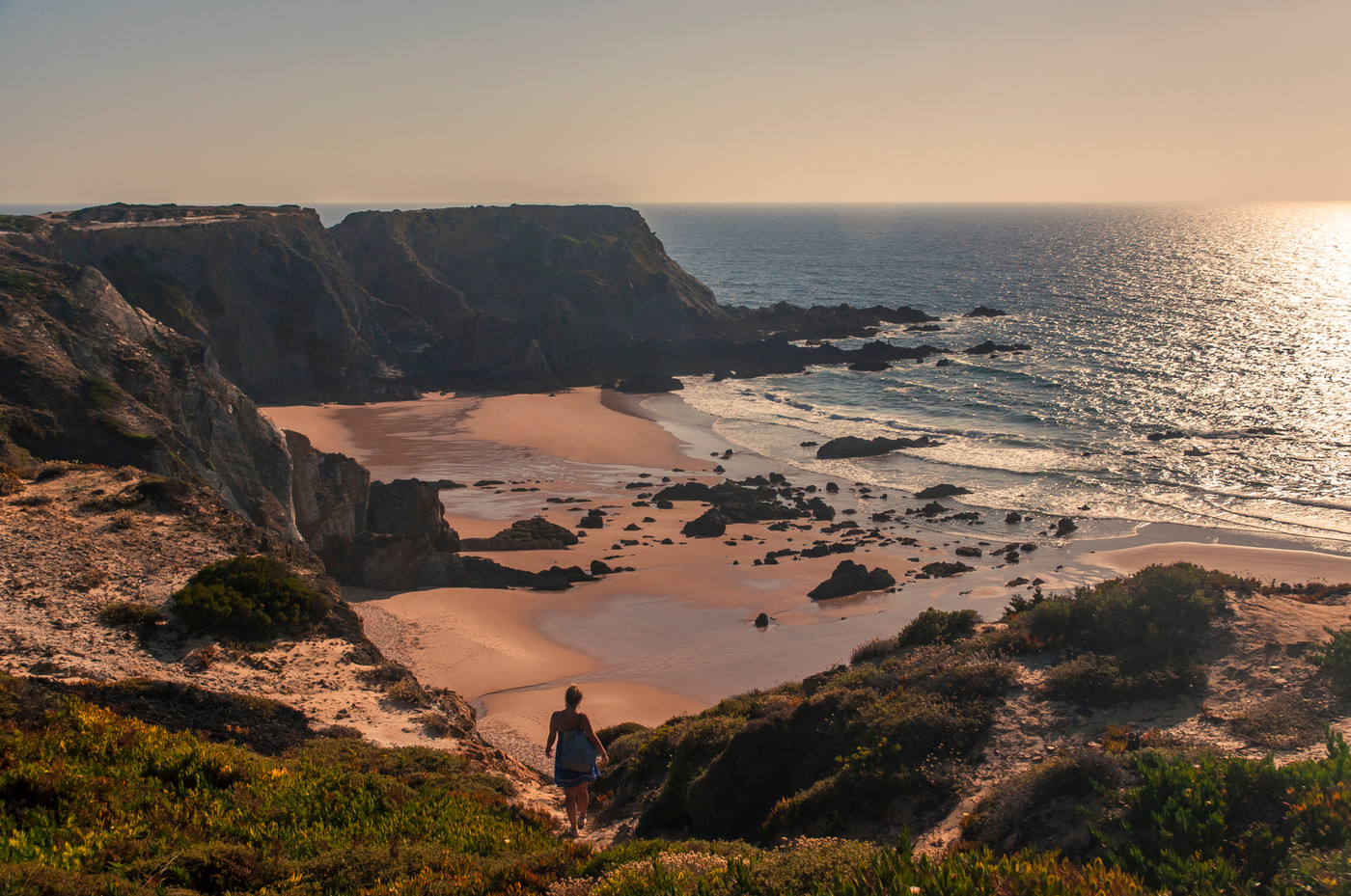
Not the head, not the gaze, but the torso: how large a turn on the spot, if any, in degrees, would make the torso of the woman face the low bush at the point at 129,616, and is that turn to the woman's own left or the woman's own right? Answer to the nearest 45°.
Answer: approximately 45° to the woman's own left

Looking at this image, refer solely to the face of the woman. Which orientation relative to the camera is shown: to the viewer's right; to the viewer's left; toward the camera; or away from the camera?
away from the camera

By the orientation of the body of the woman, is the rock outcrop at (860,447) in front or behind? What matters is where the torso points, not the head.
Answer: in front

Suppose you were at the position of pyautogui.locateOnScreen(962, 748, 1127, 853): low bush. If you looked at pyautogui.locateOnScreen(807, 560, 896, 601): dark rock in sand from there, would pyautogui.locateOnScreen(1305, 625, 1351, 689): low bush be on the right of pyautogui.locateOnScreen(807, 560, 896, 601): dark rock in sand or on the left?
right

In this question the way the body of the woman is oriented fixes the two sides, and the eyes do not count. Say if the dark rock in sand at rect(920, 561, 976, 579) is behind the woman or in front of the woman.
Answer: in front

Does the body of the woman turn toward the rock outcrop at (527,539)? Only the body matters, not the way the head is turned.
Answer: yes

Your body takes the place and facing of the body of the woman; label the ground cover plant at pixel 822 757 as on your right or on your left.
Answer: on your right

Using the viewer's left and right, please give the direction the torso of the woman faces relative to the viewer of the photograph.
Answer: facing away from the viewer

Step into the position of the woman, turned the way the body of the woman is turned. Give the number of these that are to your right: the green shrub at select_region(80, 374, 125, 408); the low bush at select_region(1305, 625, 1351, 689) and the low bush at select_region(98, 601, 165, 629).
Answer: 1

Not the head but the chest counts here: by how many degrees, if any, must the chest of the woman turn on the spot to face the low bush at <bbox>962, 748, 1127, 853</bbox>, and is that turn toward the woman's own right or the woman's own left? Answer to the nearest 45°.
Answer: approximately 135° to the woman's own right

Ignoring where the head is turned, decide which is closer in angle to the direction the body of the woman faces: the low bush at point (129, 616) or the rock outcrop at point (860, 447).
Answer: the rock outcrop
